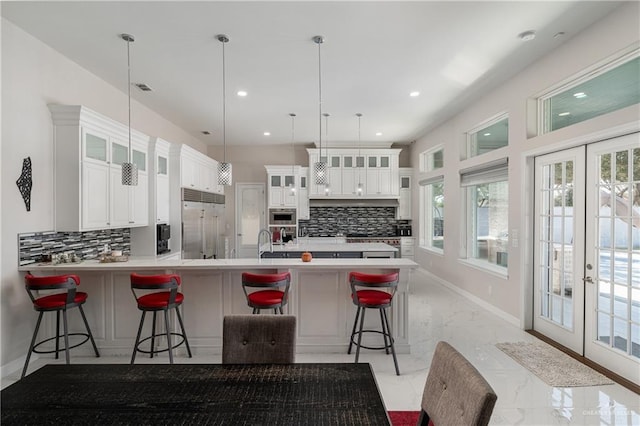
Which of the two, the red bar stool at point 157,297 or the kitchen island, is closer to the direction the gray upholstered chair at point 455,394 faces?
the red bar stool

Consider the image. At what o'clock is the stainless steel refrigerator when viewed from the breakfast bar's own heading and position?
The stainless steel refrigerator is roughly at 6 o'clock from the breakfast bar.

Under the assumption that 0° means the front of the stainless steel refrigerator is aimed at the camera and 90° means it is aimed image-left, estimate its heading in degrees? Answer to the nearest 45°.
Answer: approximately 315°

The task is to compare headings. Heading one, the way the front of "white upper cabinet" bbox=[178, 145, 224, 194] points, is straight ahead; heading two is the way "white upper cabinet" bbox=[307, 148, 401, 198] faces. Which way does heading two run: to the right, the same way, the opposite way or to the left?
to the right

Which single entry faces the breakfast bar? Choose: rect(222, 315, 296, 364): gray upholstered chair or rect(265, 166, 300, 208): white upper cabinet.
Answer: the white upper cabinet

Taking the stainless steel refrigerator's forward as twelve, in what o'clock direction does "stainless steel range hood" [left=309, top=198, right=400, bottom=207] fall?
The stainless steel range hood is roughly at 10 o'clock from the stainless steel refrigerator.

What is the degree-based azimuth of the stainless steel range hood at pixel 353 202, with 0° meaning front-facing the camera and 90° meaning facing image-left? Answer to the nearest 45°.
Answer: approximately 0°

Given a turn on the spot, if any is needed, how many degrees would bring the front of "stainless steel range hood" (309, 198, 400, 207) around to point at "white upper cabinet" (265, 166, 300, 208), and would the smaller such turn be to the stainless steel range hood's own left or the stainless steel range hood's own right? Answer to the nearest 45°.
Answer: approximately 90° to the stainless steel range hood's own right
